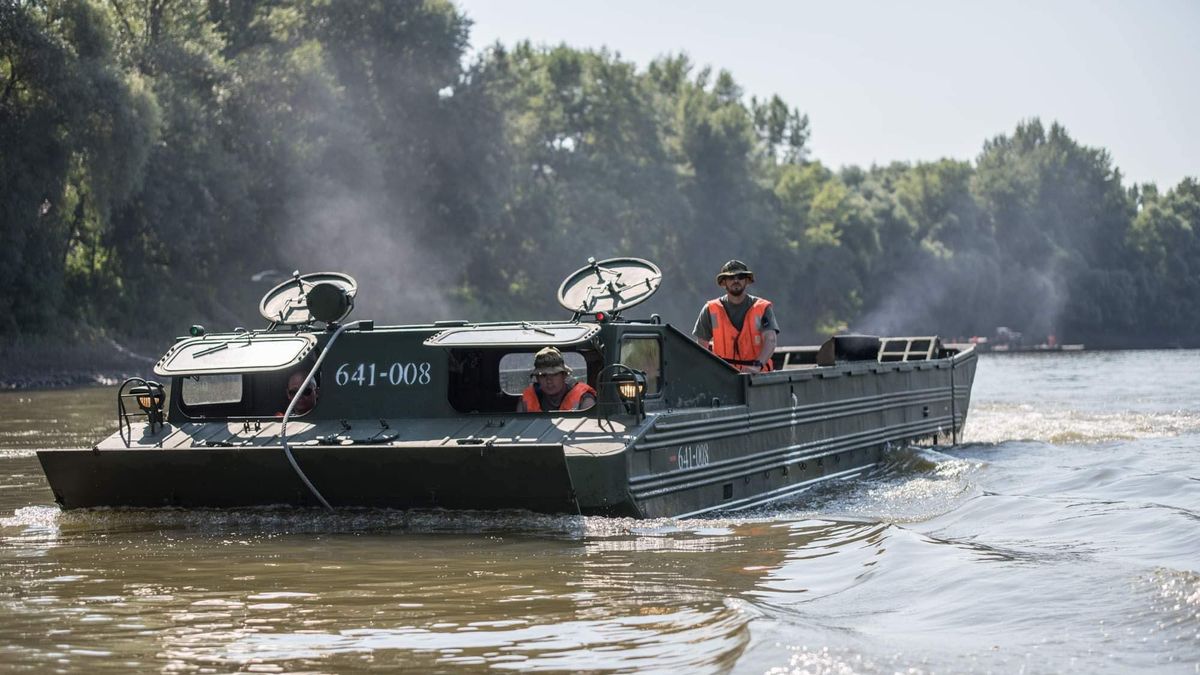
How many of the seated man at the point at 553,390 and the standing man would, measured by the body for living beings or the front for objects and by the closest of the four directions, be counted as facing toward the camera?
2

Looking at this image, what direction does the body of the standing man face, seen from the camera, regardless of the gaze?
toward the camera

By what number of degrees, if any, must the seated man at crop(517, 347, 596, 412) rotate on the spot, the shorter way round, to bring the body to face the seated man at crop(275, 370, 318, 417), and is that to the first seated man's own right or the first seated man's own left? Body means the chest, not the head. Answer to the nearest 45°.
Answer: approximately 90° to the first seated man's own right

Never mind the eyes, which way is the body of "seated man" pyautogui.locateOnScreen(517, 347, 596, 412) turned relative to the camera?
toward the camera

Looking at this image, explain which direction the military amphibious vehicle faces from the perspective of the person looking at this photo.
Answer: facing the viewer and to the left of the viewer
